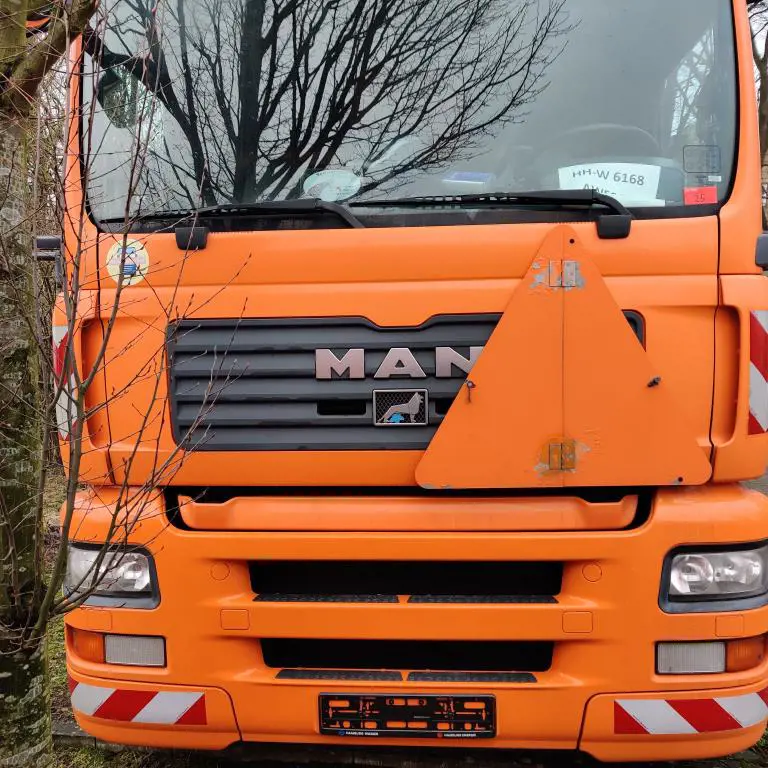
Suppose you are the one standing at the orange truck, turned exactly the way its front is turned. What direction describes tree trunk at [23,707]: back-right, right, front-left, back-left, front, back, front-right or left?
right

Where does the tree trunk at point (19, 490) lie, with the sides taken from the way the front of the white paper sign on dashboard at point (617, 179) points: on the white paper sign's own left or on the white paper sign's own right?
on the white paper sign's own right

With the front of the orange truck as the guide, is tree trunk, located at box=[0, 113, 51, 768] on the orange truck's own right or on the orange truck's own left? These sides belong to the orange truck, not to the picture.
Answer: on the orange truck's own right

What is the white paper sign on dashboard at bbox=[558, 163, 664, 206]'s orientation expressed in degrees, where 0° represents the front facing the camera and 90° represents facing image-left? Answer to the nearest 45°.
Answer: approximately 0°
